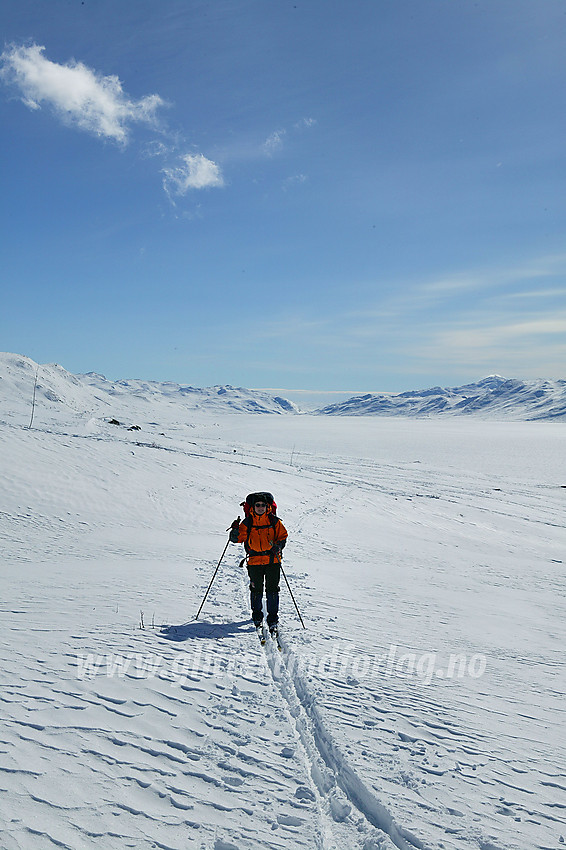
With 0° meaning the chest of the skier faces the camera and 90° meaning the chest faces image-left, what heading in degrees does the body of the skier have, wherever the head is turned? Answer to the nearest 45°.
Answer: approximately 0°
